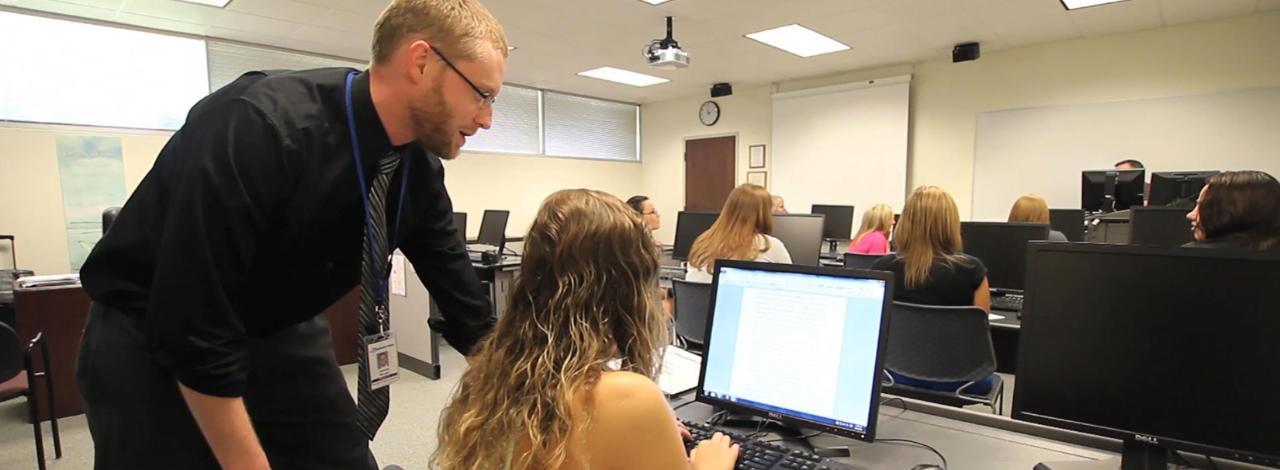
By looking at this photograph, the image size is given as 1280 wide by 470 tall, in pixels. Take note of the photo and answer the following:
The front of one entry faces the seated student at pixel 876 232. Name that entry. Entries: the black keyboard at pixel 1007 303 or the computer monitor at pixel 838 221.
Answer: the computer monitor

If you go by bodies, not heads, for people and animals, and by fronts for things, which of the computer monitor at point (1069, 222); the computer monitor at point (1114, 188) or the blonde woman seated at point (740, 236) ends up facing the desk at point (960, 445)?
the computer monitor at point (1069, 222)

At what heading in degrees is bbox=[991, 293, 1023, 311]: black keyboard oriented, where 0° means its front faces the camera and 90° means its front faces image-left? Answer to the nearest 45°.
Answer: approximately 0°

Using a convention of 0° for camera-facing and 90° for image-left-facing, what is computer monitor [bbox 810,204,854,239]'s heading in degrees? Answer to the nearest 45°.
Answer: approximately 0°

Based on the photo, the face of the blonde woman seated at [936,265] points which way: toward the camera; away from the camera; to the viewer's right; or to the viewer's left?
away from the camera

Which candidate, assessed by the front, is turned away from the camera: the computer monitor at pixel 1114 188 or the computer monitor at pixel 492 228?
the computer monitor at pixel 1114 188

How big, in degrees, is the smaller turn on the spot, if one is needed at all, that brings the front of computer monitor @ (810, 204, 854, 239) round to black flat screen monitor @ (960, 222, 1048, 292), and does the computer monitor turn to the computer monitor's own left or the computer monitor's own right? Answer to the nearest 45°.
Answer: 0° — it already faces it

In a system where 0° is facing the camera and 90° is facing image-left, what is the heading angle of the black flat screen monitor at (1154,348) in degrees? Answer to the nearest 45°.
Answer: approximately 45°

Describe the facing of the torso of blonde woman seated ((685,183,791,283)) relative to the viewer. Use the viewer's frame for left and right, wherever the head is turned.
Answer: facing away from the viewer and to the right of the viewer

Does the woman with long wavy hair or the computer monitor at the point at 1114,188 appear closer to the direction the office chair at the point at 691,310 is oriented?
the computer monitor
